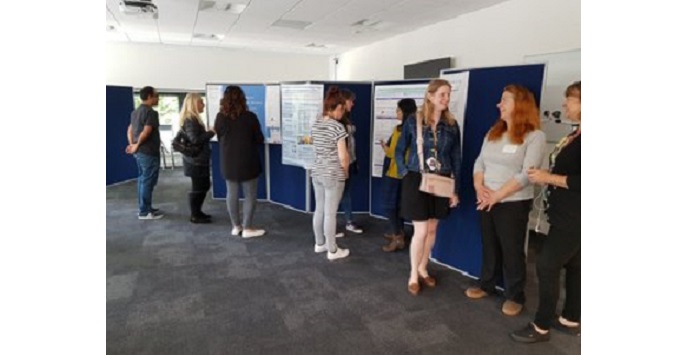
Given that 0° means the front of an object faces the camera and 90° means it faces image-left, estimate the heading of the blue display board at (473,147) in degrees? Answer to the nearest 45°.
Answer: approximately 45°

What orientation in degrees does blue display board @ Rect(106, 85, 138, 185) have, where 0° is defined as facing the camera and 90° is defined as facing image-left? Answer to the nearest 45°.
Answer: approximately 315°
